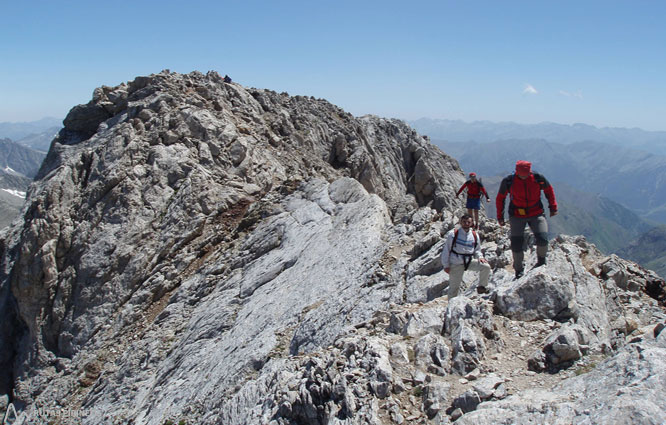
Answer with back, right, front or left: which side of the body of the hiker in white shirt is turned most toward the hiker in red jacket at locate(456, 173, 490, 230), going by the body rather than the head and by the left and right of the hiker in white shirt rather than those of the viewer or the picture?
back

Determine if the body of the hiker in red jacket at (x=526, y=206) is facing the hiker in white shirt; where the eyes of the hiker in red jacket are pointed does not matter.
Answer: no

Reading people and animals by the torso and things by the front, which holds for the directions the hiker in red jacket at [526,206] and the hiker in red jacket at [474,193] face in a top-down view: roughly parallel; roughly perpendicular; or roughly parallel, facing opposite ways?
roughly parallel

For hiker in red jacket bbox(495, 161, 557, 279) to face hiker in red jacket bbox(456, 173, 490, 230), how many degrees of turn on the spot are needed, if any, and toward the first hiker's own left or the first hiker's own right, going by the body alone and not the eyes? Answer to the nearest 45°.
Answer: approximately 180°

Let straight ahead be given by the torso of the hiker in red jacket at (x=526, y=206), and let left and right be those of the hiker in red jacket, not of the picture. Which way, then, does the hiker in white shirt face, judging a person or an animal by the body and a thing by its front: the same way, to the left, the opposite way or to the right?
the same way

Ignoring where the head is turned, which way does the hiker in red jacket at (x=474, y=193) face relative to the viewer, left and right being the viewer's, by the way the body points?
facing the viewer

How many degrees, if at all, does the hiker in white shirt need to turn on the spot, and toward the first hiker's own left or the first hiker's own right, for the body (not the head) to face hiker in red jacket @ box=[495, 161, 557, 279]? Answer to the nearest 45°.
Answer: approximately 90° to the first hiker's own left

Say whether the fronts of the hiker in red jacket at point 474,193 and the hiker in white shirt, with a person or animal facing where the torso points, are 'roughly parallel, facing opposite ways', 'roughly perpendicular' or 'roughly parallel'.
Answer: roughly parallel

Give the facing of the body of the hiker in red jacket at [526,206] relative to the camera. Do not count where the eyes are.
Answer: toward the camera

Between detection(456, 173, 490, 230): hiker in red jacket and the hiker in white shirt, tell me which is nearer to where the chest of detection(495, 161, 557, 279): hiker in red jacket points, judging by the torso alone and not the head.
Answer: the hiker in white shirt

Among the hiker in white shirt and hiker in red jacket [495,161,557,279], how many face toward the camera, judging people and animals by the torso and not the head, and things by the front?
2

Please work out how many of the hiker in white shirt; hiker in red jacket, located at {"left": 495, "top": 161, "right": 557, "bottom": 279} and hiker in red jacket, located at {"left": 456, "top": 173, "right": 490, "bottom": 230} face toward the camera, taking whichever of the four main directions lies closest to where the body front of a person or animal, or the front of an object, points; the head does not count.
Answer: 3
